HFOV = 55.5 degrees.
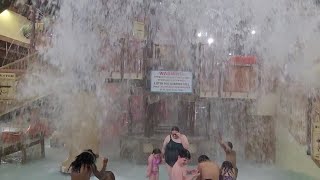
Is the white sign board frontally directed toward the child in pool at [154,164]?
yes

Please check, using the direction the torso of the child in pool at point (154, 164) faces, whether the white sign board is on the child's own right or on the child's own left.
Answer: on the child's own left

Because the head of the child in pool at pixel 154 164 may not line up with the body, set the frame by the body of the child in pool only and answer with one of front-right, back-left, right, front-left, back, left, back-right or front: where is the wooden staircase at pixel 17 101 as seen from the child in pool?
back

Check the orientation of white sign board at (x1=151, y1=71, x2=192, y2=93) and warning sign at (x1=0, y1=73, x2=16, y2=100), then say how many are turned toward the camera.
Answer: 2

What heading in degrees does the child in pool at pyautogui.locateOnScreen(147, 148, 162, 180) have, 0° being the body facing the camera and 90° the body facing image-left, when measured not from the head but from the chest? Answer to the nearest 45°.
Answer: approximately 315°

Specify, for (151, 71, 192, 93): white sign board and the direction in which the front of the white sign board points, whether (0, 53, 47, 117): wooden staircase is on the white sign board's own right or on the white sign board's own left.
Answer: on the white sign board's own right

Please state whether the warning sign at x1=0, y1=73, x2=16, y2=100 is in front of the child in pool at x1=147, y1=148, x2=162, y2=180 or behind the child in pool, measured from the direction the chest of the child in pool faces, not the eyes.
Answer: behind
